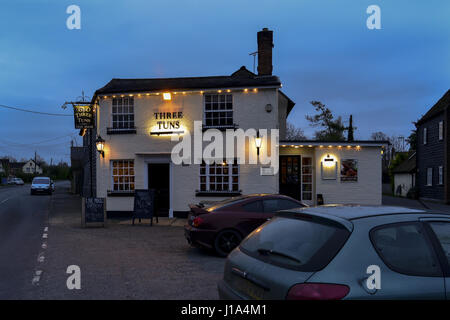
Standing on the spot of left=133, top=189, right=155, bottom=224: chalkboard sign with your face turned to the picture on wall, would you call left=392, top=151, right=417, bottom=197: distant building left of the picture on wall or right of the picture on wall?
left

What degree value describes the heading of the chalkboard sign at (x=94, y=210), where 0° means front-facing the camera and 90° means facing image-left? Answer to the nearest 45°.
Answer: approximately 0°

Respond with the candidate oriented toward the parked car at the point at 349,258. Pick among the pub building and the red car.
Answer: the pub building
